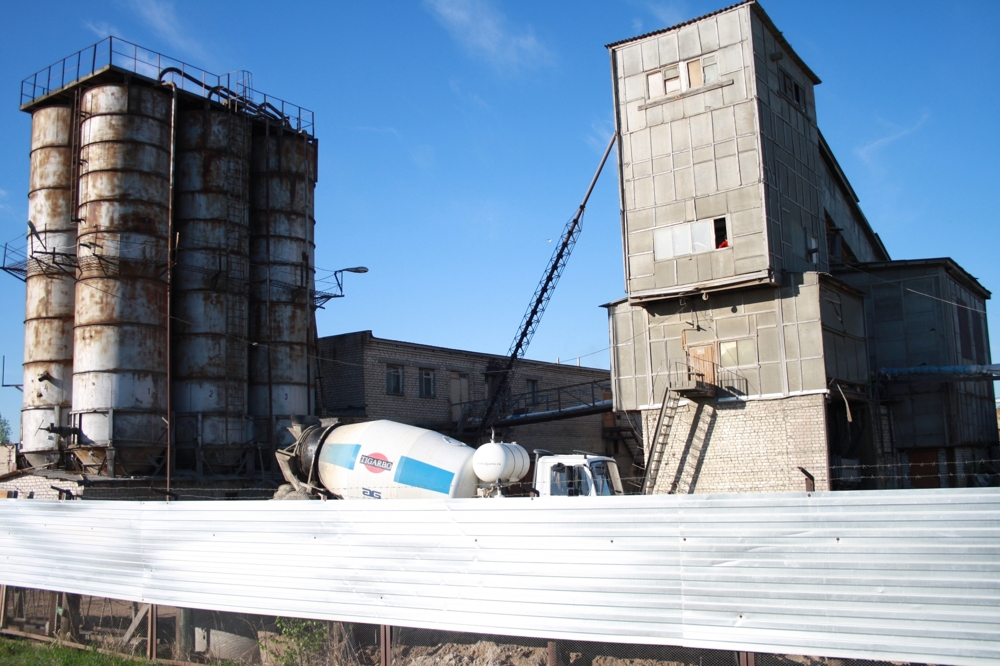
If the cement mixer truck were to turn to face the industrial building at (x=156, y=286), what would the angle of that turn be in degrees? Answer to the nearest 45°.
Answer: approximately 180°

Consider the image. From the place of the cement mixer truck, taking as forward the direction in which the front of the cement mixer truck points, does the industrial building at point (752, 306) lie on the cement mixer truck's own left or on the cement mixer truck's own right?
on the cement mixer truck's own left

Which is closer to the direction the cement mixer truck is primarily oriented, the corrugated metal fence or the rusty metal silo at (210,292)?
the corrugated metal fence

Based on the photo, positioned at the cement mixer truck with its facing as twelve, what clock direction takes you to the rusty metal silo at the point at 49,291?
The rusty metal silo is roughly at 6 o'clock from the cement mixer truck.

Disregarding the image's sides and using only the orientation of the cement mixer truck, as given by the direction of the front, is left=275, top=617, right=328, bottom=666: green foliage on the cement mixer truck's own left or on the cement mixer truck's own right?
on the cement mixer truck's own right

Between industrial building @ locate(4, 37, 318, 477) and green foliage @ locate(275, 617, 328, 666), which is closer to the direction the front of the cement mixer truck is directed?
the green foliage

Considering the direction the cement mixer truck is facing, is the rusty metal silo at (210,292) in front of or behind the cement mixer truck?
behind

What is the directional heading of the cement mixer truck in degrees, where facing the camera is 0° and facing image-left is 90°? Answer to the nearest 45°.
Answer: approximately 315°

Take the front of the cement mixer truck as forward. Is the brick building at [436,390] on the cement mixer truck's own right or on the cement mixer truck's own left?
on the cement mixer truck's own left
